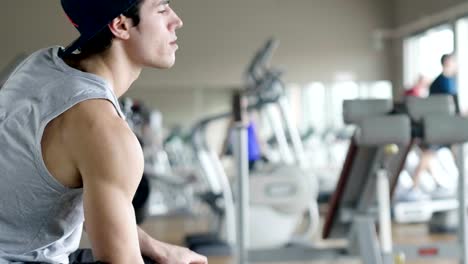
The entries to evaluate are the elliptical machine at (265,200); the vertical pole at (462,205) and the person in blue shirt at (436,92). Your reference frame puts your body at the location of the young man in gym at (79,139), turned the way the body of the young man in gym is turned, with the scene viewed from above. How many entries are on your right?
0

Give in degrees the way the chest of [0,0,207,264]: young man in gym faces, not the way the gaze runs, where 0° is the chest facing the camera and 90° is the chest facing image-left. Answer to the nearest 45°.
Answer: approximately 270°

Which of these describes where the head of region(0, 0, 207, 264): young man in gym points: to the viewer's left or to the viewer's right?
to the viewer's right

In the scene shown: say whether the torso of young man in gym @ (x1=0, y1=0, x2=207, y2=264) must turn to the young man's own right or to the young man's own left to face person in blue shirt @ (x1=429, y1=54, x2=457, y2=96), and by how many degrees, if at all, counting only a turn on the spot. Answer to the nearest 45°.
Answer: approximately 45° to the young man's own left
